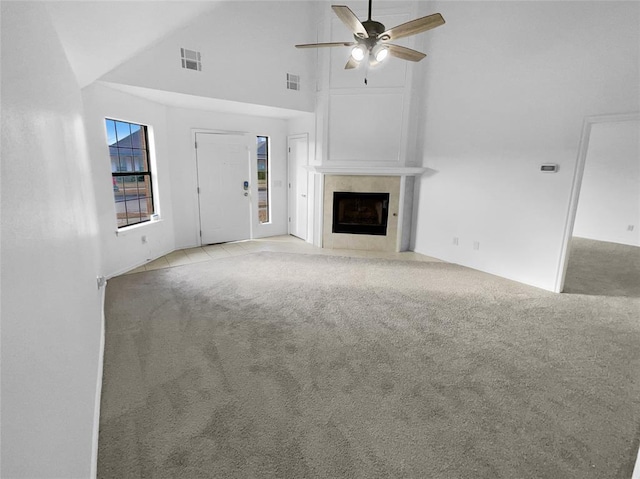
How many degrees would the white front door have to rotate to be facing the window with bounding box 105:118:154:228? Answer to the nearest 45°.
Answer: approximately 45° to its right

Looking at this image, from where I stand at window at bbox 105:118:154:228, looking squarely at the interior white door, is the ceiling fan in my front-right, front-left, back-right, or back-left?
front-right

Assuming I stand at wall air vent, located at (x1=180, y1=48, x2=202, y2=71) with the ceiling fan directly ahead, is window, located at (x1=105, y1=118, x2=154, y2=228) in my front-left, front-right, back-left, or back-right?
back-right

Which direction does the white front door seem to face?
toward the camera

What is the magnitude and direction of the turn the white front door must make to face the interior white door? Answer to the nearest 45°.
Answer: approximately 90° to its left

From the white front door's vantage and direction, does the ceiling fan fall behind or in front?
in front

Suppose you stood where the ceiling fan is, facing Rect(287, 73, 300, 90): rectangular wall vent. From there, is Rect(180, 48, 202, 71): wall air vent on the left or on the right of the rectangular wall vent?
left

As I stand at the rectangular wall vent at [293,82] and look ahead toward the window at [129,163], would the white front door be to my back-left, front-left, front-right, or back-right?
front-right

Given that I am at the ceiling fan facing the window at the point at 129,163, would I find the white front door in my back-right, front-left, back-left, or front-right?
front-right
